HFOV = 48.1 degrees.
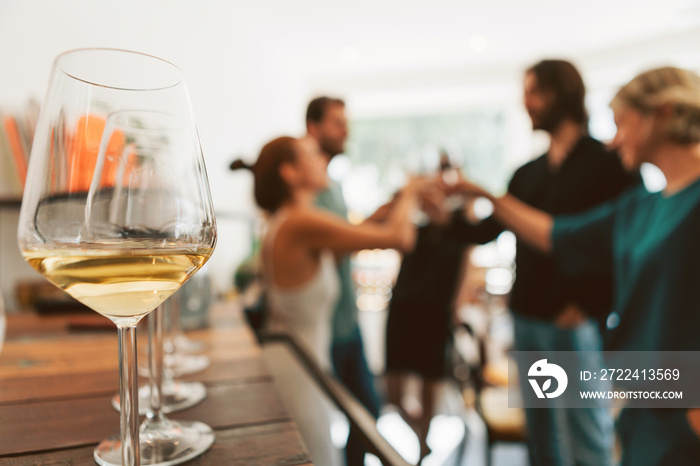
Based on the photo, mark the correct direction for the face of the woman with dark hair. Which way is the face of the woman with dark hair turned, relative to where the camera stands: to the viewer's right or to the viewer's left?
to the viewer's right

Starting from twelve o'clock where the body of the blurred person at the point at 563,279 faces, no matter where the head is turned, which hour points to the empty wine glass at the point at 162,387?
The empty wine glass is roughly at 11 o'clock from the blurred person.

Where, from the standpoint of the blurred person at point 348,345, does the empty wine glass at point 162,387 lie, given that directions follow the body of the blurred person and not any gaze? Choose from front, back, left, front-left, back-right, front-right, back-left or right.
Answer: front-right

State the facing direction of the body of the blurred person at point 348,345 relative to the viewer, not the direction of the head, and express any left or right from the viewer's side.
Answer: facing the viewer and to the right of the viewer

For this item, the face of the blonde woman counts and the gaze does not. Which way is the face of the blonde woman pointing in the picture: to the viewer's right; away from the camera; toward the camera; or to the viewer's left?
to the viewer's left

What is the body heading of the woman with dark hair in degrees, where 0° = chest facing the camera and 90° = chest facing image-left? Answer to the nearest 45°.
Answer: approximately 270°

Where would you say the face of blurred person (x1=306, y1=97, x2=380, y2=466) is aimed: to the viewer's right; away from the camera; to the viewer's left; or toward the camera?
to the viewer's right

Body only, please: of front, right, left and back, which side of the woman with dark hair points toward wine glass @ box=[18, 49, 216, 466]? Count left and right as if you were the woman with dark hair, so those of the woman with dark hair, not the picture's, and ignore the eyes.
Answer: right

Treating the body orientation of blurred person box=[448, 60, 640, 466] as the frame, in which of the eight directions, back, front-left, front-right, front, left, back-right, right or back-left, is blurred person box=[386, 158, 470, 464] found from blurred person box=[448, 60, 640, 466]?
right

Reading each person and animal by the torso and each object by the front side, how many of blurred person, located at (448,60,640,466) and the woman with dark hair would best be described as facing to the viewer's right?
1

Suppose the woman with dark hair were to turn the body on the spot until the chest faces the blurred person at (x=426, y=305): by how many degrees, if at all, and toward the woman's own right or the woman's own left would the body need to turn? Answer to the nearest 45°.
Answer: approximately 45° to the woman's own left
